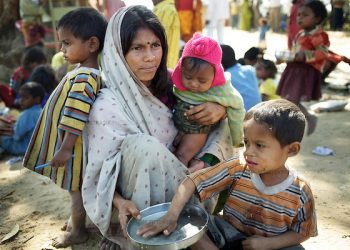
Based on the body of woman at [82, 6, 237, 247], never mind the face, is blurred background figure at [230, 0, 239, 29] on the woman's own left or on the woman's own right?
on the woman's own left

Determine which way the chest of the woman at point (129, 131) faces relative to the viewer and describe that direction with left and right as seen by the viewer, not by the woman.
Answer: facing the viewer and to the right of the viewer

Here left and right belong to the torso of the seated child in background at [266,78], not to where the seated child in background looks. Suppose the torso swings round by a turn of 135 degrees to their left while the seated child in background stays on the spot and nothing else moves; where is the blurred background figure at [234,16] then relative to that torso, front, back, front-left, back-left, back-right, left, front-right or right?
left

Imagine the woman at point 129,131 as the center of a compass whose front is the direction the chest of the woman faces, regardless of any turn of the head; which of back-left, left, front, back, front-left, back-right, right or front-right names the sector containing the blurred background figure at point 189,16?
back-left

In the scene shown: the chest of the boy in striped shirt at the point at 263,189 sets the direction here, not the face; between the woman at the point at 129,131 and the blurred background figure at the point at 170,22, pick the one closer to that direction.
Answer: the woman

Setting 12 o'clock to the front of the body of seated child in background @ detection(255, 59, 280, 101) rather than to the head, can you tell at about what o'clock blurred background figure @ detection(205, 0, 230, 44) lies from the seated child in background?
The blurred background figure is roughly at 4 o'clock from the seated child in background.
